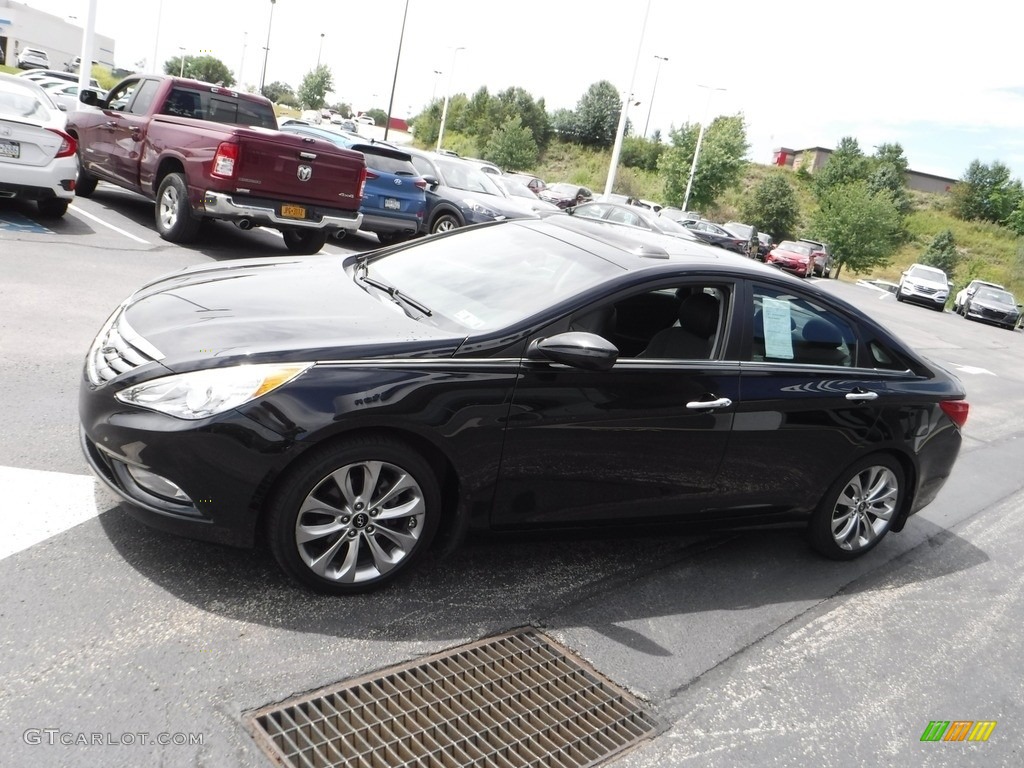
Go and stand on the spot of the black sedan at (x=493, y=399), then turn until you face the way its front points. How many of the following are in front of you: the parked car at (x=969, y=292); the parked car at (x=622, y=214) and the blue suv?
0

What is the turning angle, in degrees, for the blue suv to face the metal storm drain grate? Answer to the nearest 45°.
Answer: approximately 135° to its left

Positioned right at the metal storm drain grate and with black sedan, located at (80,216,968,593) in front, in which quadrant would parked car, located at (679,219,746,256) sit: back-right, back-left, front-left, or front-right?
front-right

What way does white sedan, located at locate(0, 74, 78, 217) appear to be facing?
away from the camera

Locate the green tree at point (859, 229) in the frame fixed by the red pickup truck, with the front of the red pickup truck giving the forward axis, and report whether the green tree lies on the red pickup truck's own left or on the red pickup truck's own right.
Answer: on the red pickup truck's own right

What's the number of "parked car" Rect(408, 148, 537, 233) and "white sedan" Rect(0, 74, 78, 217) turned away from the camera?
1

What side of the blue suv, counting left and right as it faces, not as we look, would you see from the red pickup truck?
left

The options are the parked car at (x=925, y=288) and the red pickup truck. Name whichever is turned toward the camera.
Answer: the parked car

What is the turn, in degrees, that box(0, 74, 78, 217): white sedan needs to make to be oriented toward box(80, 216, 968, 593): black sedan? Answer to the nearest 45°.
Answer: approximately 180°

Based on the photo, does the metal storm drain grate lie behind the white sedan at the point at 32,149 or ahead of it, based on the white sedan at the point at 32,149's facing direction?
behind

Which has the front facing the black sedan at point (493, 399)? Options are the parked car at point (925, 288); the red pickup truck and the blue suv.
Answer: the parked car

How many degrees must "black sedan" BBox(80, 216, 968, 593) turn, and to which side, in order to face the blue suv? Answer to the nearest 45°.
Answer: approximately 135° to its right

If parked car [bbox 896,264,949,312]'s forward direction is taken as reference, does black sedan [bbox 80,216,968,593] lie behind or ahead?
ahead

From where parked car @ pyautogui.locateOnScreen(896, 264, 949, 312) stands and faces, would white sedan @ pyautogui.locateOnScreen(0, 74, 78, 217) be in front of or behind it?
in front

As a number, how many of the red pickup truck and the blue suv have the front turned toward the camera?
0

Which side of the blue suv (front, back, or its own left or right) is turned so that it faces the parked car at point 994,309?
right

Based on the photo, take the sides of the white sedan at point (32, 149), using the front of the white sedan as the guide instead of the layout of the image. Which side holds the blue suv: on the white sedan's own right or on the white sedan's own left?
on the white sedan's own right

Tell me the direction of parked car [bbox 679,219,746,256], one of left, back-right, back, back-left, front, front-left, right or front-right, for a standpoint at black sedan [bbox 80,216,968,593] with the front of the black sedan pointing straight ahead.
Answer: back-right

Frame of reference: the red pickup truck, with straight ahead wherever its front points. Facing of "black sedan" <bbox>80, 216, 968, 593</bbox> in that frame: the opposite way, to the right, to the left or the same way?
to the left

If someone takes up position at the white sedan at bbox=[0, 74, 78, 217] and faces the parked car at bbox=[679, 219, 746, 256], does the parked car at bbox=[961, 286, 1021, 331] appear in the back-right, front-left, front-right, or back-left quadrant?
front-right
